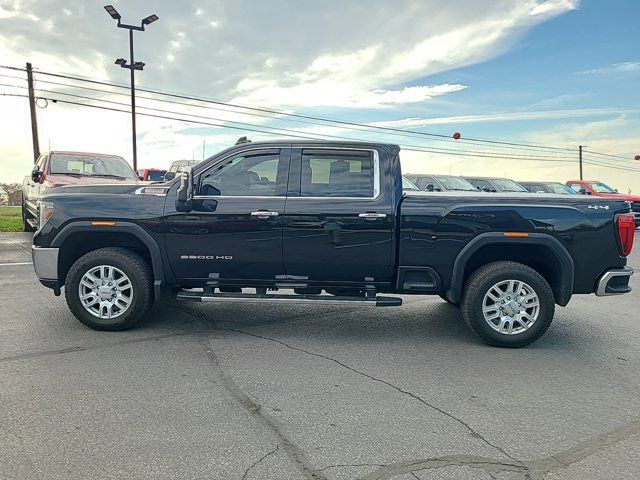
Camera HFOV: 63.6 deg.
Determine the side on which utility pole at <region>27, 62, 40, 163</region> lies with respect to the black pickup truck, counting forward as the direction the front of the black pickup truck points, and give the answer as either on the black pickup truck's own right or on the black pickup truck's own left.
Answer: on the black pickup truck's own right

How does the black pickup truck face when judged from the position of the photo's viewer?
facing to the left of the viewer

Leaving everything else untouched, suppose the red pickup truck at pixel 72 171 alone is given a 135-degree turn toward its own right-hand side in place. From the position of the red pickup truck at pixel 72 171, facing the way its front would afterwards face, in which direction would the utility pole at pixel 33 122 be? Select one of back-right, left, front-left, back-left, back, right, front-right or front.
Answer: right

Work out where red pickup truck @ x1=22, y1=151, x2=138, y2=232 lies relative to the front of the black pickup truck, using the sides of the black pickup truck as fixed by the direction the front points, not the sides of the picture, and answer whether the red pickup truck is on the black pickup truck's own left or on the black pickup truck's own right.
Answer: on the black pickup truck's own right

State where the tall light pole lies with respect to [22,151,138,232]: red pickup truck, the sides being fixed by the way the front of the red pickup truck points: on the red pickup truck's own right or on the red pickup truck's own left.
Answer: on the red pickup truck's own left

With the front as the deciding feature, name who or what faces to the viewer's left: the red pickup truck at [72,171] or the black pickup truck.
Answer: the black pickup truck

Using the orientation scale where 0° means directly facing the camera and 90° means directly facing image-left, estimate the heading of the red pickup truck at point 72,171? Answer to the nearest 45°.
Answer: approximately 315°

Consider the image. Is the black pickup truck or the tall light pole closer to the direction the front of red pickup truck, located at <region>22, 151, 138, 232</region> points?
the black pickup truck

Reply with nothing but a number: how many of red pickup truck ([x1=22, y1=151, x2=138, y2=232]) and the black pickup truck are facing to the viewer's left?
1
